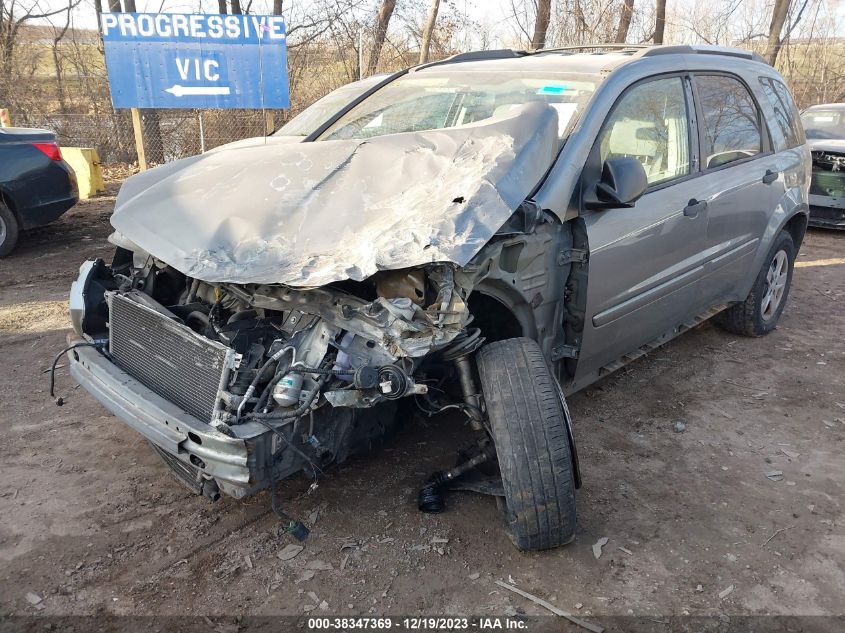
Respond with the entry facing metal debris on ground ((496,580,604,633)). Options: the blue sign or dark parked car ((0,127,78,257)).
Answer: the blue sign

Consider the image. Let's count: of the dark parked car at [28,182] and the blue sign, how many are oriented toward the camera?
1

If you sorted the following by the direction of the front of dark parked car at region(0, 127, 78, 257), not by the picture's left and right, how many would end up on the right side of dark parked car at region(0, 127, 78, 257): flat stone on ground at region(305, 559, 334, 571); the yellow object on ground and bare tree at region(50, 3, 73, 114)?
2

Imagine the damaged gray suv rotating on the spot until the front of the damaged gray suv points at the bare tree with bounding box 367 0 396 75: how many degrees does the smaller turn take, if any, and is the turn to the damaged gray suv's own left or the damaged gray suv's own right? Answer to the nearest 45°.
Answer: approximately 135° to the damaged gray suv's own right

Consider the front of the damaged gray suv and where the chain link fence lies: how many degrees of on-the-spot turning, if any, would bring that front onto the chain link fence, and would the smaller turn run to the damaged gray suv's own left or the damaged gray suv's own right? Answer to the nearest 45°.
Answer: approximately 90° to the damaged gray suv's own right

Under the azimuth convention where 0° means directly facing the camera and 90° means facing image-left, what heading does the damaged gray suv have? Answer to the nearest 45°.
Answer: approximately 45°

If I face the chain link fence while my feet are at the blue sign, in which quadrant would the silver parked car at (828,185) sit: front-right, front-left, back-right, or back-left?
back-right

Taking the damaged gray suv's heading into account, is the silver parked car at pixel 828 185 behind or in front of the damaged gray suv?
behind

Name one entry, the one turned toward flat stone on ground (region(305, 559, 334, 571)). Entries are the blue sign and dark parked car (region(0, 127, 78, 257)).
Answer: the blue sign

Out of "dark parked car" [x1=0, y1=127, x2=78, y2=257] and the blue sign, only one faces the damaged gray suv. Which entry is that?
the blue sign
